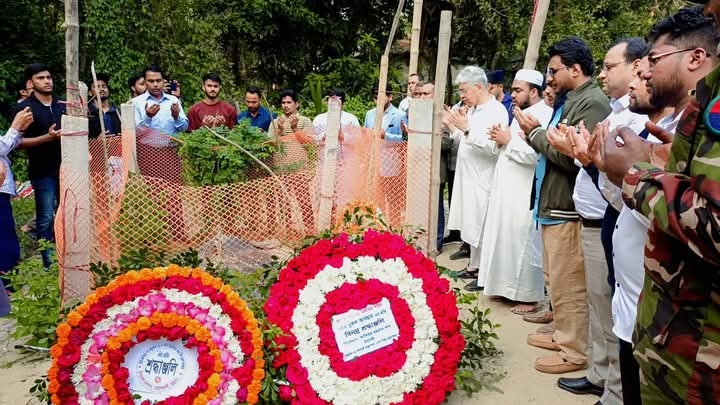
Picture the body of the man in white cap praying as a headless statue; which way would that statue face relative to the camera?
to the viewer's left

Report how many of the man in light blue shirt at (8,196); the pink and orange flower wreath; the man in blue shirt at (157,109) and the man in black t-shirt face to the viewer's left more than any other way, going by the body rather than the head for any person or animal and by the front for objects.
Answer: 0

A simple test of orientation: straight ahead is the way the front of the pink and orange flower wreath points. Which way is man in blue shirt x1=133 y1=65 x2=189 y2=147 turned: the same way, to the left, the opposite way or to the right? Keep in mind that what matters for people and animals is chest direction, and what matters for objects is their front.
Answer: the same way

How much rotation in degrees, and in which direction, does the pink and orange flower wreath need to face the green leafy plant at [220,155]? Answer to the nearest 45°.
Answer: approximately 180°

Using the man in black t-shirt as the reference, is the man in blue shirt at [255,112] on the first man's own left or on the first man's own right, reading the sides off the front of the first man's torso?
on the first man's own left

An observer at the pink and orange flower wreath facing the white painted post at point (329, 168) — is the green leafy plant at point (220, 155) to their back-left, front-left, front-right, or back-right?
front-left

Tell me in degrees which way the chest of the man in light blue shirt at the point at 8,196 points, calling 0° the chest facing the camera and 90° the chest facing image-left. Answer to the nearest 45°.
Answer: approximately 270°

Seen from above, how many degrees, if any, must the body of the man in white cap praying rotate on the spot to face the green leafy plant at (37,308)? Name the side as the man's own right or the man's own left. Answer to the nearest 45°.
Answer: approximately 45° to the man's own left

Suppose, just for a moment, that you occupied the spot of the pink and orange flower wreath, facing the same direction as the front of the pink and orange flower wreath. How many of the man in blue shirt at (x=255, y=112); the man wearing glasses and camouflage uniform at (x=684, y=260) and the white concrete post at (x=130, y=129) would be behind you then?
2

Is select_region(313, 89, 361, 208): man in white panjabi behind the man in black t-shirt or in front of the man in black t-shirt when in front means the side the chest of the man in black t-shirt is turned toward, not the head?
in front

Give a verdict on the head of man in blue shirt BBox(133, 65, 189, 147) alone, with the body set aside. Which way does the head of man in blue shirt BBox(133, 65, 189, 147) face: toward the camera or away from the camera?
toward the camera

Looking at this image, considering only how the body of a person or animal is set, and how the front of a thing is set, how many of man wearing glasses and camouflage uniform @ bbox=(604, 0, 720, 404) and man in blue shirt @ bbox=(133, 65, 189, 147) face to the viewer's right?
0

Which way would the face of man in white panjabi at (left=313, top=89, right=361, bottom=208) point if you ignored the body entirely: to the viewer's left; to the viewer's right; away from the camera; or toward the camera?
toward the camera

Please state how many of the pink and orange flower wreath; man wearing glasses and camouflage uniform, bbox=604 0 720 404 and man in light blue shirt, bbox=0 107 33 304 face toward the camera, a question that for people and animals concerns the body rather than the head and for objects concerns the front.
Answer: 1
